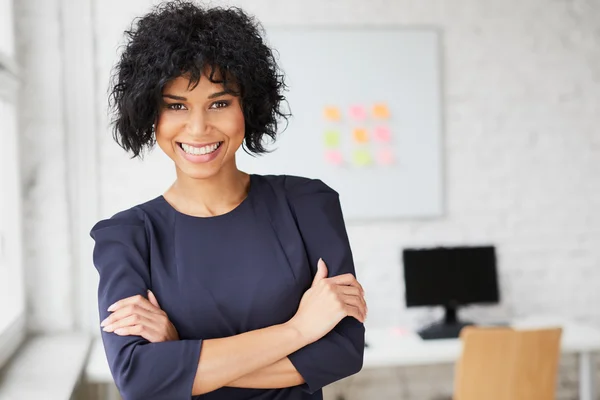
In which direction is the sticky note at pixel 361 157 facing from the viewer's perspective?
toward the camera

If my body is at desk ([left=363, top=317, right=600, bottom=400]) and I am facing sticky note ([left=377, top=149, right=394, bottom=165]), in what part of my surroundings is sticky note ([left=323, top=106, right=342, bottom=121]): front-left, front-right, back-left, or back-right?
front-left

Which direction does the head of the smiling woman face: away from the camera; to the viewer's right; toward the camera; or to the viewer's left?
toward the camera

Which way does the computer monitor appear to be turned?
toward the camera

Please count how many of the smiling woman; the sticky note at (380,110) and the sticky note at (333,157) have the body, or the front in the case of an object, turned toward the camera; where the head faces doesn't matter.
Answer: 3

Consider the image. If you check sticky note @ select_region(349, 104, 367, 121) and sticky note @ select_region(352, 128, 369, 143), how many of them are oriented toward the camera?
2

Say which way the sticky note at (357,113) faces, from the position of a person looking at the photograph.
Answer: facing the viewer

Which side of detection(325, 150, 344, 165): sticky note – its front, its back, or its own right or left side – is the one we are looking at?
front

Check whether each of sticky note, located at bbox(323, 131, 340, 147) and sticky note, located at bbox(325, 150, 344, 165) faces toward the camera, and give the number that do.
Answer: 2
